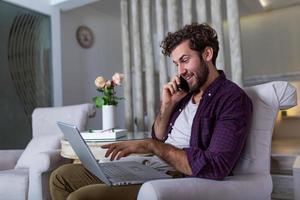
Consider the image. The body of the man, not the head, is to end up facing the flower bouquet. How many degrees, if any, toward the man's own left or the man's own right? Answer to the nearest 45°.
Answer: approximately 90° to the man's own right

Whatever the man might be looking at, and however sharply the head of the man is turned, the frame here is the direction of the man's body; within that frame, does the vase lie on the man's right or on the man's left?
on the man's right

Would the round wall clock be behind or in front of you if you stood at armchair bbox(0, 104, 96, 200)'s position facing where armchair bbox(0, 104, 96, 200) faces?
behind

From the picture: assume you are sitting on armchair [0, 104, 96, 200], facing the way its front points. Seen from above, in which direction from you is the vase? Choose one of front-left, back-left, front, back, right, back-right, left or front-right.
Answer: left

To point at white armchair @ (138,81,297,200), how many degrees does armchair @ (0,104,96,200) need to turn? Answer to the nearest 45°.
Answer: approximately 90° to its left

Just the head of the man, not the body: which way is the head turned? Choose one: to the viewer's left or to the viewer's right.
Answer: to the viewer's left

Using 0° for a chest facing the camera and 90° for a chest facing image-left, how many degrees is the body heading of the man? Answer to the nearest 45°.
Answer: approximately 45°

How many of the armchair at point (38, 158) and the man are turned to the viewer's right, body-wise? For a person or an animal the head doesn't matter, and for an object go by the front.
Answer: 0

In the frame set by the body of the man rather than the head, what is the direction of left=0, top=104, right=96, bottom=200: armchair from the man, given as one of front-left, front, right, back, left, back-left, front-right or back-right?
right

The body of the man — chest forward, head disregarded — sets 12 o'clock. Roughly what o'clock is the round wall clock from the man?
The round wall clock is roughly at 4 o'clock from the man.
